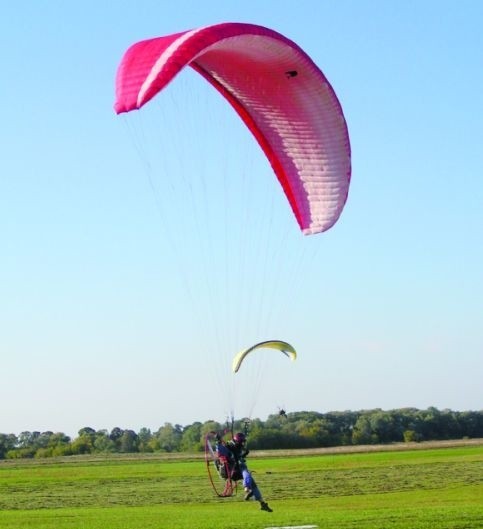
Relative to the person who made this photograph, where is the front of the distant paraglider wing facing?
facing the viewer and to the right of the viewer
